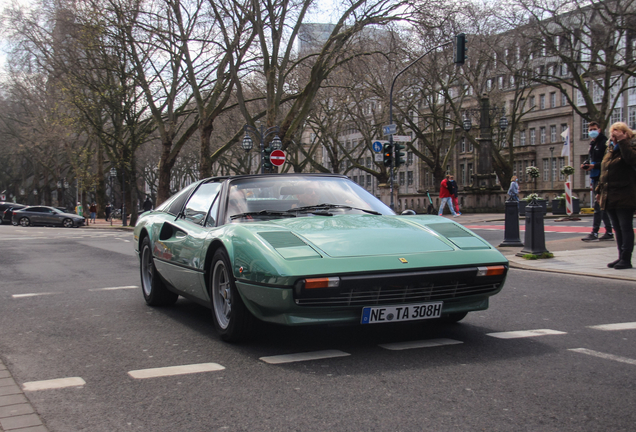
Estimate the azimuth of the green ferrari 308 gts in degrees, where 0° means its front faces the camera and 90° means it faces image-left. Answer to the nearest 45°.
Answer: approximately 315°

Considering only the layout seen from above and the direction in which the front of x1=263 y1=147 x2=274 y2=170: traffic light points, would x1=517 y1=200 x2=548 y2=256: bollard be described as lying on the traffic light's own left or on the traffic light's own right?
on the traffic light's own left

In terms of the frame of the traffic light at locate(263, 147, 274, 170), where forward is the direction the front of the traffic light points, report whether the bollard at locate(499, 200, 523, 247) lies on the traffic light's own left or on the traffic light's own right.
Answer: on the traffic light's own left

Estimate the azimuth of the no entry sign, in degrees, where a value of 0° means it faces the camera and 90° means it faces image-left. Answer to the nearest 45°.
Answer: approximately 0°

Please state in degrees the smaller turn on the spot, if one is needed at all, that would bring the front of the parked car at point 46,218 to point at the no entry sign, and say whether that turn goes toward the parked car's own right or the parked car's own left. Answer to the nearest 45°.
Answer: approximately 90° to the parked car's own right
